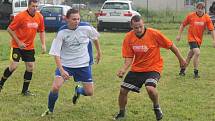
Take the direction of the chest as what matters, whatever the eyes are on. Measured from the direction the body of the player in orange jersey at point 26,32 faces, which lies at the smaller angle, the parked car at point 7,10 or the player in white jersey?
the player in white jersey

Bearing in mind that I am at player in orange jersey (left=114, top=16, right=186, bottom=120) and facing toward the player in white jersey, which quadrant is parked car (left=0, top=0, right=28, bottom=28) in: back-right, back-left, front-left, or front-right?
front-right

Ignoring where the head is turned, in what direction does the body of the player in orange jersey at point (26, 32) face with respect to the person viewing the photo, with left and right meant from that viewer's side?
facing the viewer and to the right of the viewer

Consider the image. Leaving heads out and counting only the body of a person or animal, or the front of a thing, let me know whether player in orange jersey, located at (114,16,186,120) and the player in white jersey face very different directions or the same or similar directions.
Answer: same or similar directions

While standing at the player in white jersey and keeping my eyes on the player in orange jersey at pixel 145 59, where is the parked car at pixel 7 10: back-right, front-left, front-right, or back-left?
back-left

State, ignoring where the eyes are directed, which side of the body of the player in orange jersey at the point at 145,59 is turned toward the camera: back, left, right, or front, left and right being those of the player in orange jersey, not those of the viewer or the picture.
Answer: front

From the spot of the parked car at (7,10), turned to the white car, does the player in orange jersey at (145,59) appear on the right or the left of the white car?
right
